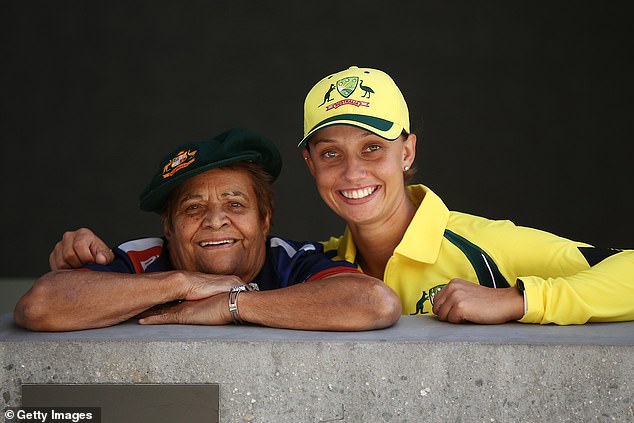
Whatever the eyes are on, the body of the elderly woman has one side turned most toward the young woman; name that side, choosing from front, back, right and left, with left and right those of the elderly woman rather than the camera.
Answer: left

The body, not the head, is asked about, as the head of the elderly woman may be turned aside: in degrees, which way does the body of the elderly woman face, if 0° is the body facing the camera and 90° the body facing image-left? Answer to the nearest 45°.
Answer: approximately 0°
